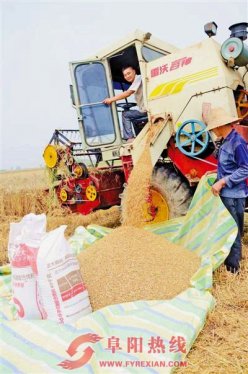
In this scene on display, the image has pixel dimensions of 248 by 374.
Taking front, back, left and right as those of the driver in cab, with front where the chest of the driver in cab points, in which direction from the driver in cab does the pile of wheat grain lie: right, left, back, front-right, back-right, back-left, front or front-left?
left

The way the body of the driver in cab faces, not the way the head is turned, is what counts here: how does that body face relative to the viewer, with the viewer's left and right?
facing to the left of the viewer
